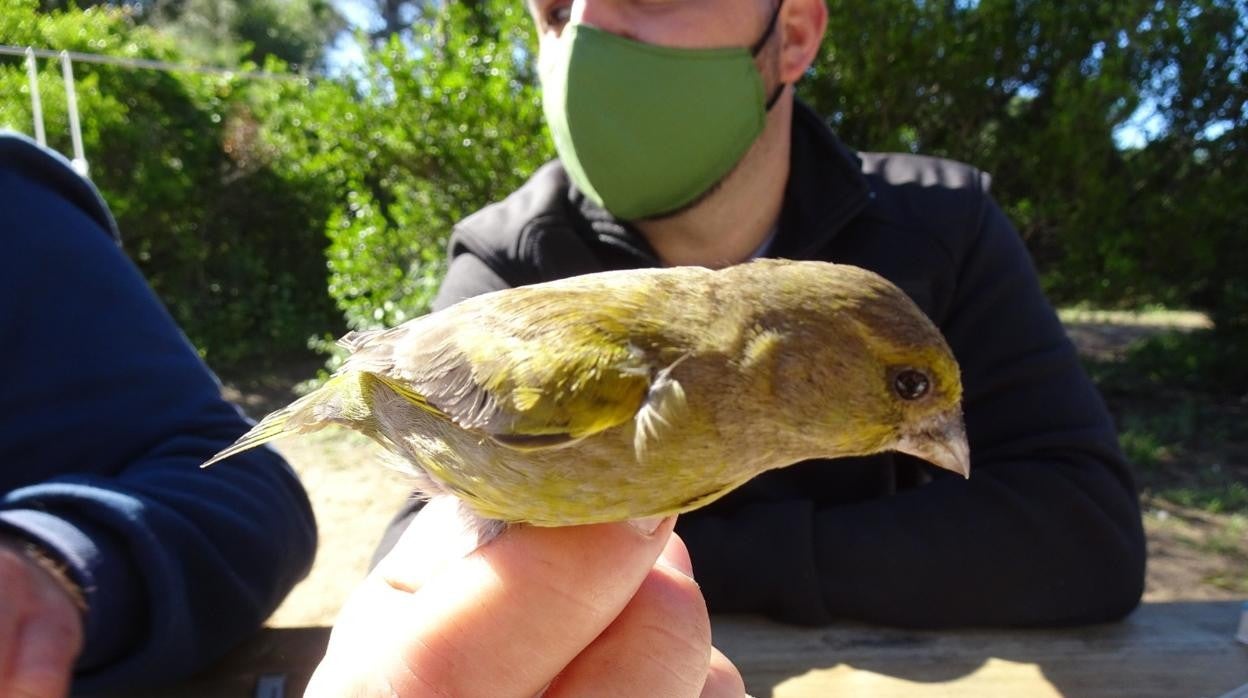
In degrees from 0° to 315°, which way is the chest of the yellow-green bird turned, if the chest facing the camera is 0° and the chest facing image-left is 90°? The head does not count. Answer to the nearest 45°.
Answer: approximately 270°

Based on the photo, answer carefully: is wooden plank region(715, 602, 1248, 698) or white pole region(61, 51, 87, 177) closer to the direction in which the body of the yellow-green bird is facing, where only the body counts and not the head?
the wooden plank

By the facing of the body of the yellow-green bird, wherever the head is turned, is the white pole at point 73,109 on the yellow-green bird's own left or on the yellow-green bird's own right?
on the yellow-green bird's own left
